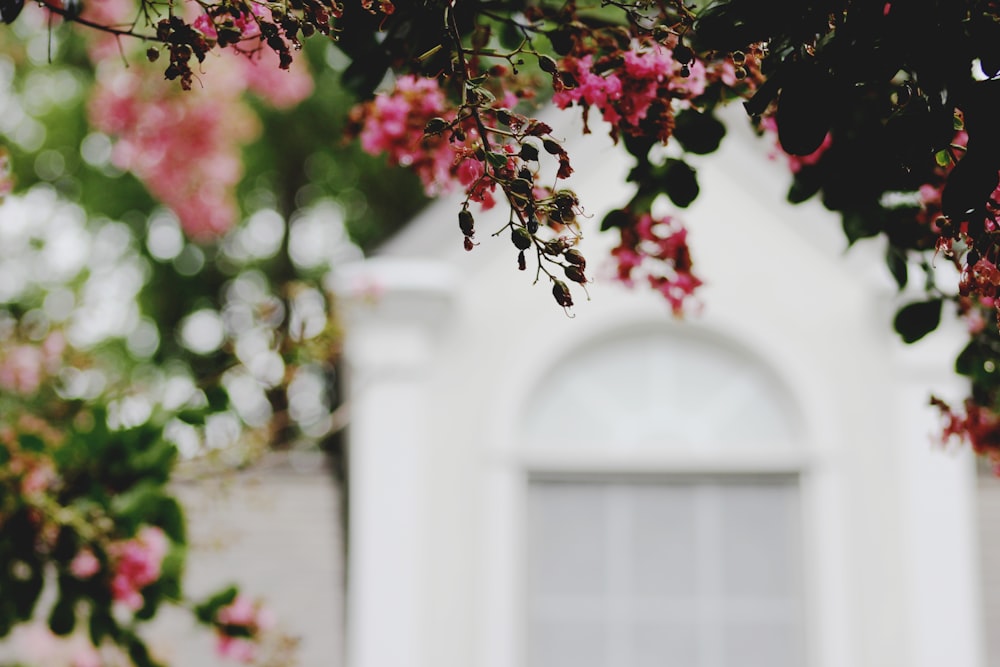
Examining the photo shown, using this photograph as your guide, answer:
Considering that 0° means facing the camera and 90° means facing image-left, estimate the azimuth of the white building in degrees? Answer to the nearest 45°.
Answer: approximately 0°

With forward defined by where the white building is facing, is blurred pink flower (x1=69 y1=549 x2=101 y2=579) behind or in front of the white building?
in front

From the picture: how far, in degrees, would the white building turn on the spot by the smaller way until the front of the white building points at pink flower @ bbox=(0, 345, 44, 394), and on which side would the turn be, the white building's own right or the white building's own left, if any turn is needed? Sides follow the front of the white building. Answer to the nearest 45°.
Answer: approximately 90° to the white building's own right
